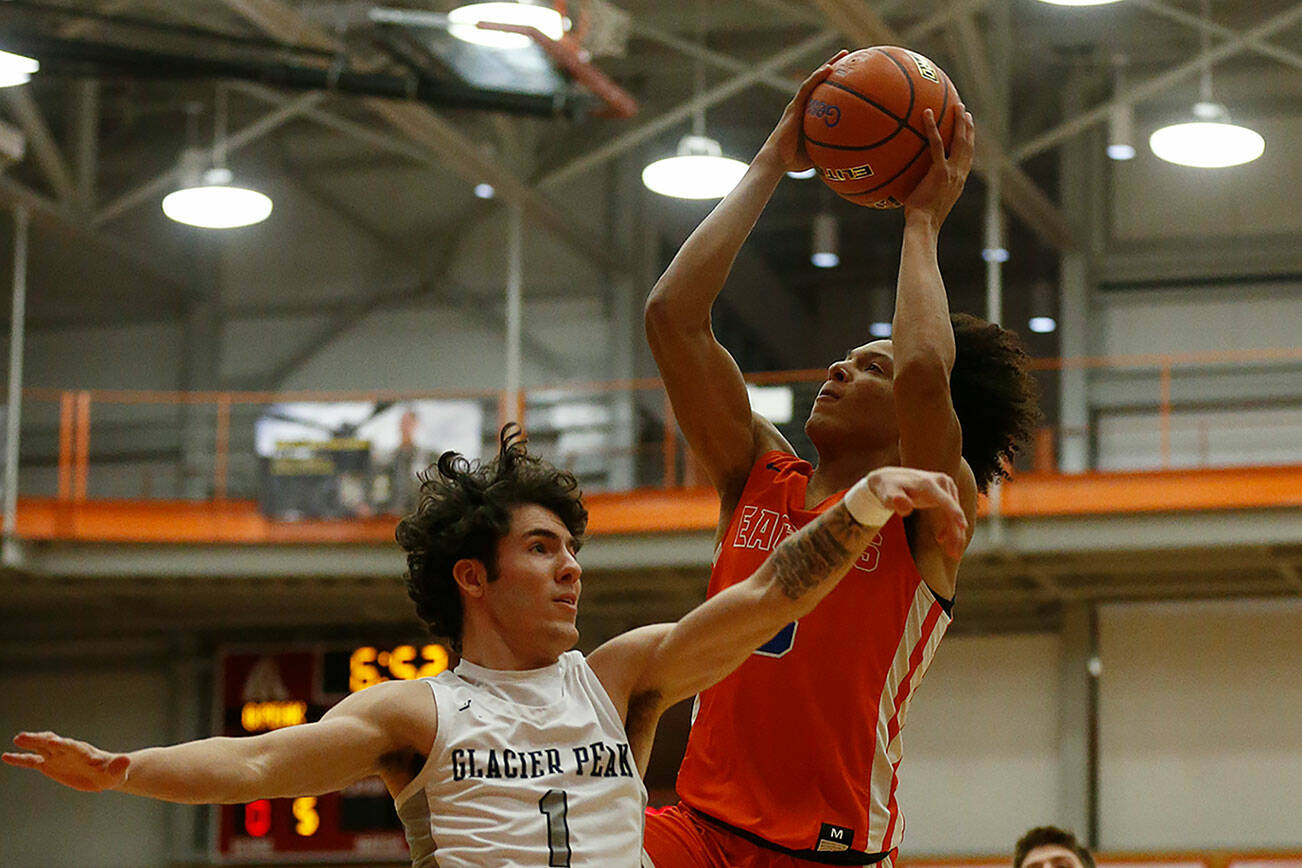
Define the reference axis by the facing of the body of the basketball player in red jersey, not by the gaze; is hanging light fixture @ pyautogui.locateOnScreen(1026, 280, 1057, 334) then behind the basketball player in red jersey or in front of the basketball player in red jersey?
behind

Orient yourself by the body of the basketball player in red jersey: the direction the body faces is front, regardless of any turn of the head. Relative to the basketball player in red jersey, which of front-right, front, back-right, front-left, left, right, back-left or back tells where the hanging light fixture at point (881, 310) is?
back-right

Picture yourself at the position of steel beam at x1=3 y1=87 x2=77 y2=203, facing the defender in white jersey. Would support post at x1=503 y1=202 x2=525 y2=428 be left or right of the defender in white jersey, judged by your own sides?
left

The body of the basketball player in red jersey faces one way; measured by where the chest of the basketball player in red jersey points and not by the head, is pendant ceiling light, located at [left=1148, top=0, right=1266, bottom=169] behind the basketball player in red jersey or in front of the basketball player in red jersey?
behind

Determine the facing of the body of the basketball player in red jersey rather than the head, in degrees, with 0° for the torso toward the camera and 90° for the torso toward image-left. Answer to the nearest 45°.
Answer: approximately 45°

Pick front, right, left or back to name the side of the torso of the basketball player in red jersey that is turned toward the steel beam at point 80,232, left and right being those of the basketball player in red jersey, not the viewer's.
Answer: right

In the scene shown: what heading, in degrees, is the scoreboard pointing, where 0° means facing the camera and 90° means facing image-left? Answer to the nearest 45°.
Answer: approximately 0°

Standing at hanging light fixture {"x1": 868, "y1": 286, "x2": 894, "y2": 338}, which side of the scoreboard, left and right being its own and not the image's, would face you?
left

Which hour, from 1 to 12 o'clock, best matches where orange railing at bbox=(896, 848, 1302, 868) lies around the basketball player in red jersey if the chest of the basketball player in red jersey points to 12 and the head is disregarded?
The orange railing is roughly at 5 o'clock from the basketball player in red jersey.

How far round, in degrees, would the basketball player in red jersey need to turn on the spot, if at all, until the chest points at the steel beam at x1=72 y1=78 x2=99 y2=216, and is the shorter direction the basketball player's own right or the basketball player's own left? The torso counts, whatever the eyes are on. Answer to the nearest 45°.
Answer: approximately 90° to the basketball player's own right

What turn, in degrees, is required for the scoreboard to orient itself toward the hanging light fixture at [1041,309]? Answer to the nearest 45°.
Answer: approximately 90° to its left
